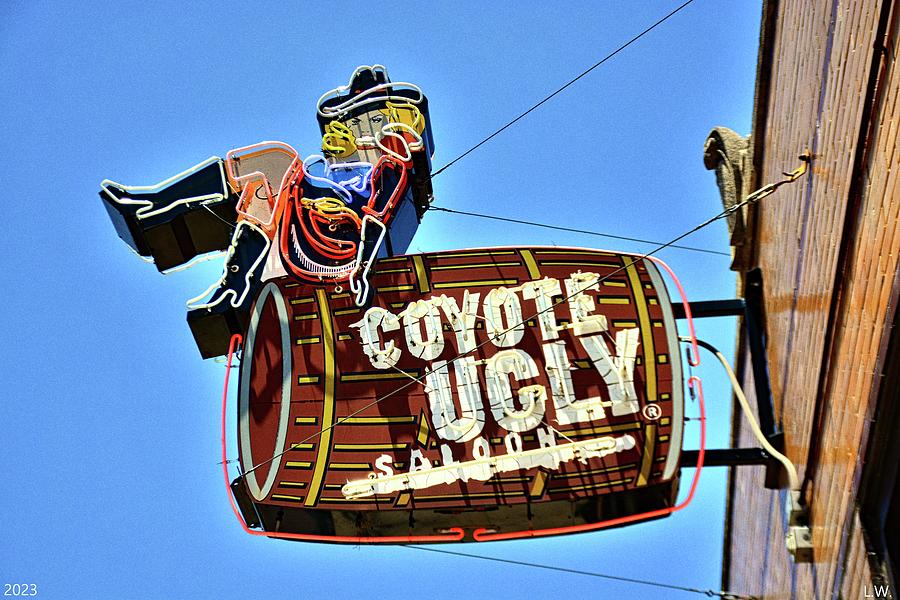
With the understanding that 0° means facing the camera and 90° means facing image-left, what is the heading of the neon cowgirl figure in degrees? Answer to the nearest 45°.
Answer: approximately 45°

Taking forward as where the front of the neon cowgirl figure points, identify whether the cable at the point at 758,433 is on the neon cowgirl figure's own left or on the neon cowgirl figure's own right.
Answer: on the neon cowgirl figure's own left
